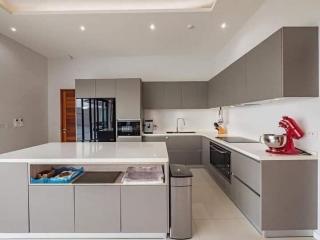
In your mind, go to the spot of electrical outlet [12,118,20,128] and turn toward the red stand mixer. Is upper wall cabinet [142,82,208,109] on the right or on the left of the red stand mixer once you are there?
left

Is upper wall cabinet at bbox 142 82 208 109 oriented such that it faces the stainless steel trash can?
yes

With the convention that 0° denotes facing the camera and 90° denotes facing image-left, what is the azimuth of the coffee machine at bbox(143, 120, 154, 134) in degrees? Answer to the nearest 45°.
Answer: approximately 0°

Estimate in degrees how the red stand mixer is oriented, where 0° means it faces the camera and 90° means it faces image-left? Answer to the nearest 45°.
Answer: approximately 90°

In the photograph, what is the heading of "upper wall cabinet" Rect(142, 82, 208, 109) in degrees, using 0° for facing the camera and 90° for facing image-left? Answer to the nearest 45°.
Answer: approximately 0°

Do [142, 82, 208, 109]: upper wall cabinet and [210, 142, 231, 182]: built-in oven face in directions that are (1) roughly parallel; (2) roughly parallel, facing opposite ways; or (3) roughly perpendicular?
roughly perpendicular
